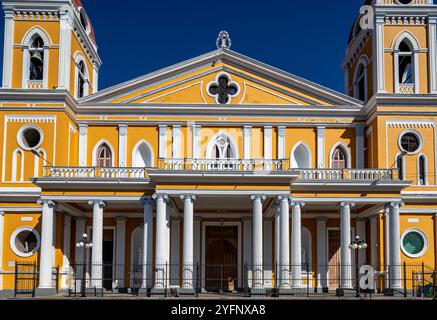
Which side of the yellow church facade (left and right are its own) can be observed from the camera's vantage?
front
